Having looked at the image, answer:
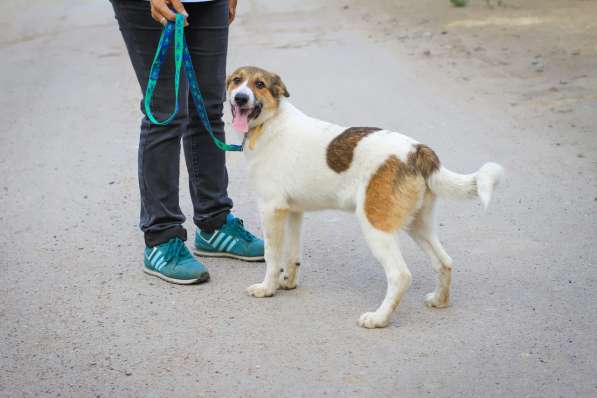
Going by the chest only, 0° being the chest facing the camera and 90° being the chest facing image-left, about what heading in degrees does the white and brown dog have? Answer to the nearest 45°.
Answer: approximately 135°
